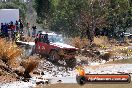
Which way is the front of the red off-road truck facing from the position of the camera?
facing the viewer and to the right of the viewer
